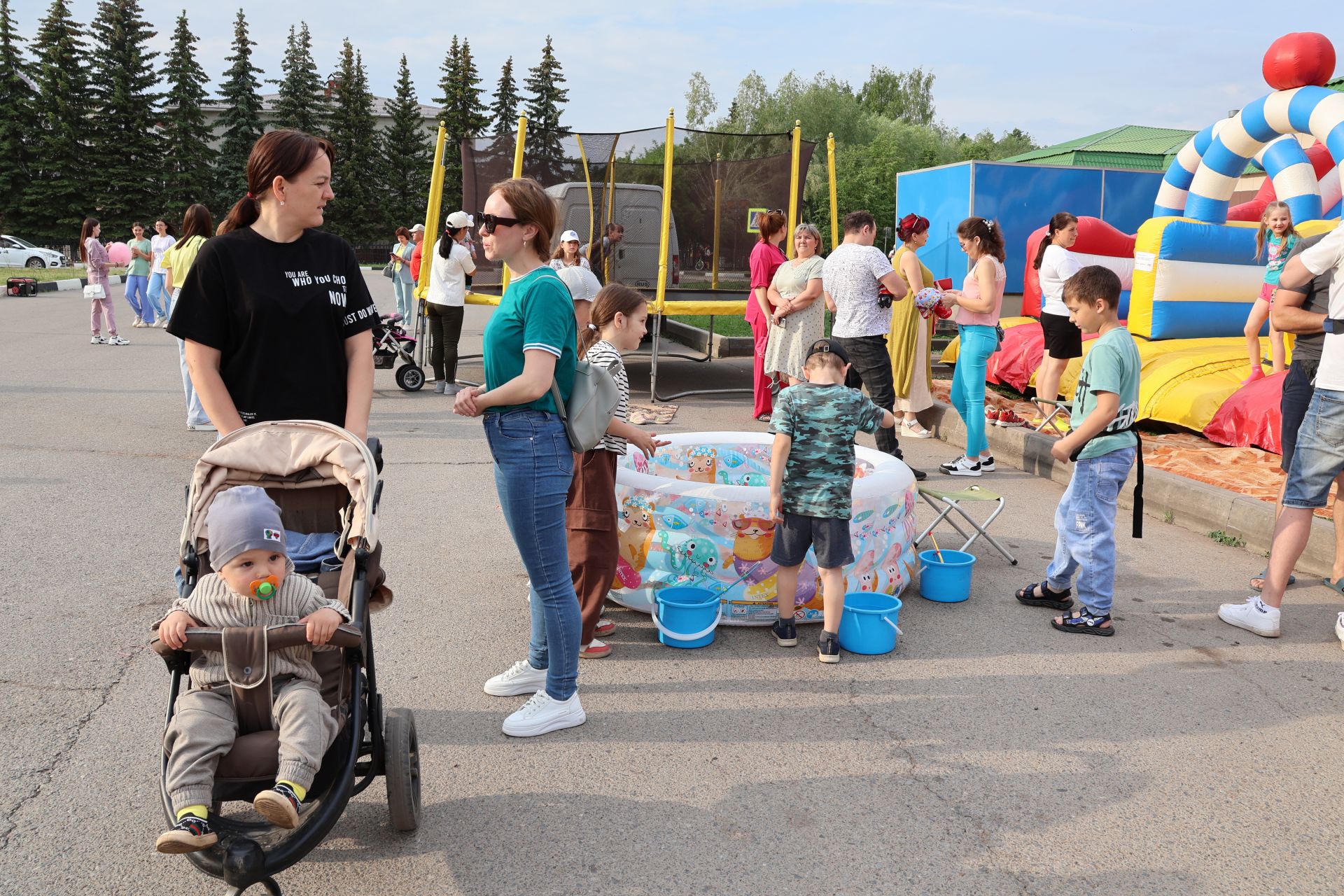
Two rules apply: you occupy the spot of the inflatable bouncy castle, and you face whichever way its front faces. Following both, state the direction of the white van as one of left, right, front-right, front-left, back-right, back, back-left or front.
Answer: front-right

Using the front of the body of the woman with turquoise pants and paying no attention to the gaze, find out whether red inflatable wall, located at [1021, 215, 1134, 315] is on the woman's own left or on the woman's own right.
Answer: on the woman's own right

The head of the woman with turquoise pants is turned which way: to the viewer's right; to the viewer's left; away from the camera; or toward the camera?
to the viewer's left

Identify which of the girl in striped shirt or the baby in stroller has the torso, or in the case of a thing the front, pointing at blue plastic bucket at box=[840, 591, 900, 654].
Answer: the girl in striped shirt

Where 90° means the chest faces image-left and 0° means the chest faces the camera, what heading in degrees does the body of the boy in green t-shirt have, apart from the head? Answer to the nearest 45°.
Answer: approximately 90°

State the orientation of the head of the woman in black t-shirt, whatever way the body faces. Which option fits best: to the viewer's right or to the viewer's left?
to the viewer's right

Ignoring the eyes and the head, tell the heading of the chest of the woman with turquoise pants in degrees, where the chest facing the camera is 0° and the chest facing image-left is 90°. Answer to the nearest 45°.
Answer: approximately 90°

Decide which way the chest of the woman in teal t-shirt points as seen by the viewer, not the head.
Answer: to the viewer's left

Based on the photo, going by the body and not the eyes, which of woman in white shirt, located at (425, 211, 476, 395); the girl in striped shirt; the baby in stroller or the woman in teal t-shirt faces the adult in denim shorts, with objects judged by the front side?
the girl in striped shirt

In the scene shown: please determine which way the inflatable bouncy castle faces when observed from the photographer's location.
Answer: facing the viewer and to the left of the viewer

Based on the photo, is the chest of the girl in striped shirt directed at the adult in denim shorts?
yes
